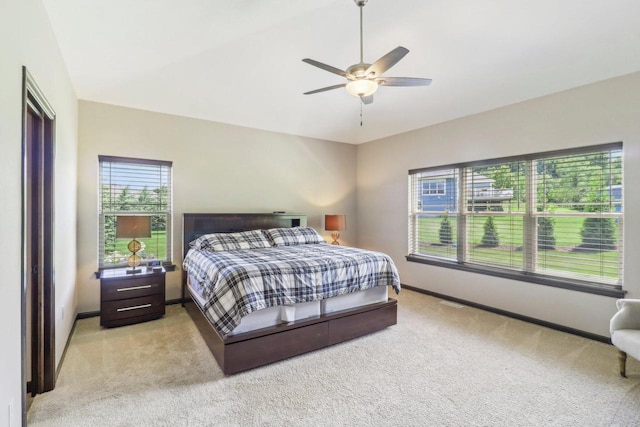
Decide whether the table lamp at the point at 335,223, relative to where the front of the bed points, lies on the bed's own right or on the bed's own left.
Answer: on the bed's own left

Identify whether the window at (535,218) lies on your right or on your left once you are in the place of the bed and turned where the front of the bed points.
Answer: on your left

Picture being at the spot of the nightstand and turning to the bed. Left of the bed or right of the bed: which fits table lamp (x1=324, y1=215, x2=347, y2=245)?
left

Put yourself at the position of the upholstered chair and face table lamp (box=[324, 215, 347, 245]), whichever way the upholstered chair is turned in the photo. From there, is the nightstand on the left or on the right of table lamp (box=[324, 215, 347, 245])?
left

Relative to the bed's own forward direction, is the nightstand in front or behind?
behind

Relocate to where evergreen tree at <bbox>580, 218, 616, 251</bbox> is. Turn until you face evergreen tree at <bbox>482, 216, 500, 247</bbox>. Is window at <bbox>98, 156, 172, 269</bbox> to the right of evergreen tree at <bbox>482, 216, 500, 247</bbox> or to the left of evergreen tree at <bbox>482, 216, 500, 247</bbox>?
left

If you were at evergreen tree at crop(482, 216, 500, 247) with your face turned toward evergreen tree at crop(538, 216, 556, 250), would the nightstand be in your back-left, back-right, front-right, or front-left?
back-right

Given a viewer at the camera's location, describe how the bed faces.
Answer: facing the viewer and to the right of the viewer

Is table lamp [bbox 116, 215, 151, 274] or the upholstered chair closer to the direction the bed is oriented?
the upholstered chair

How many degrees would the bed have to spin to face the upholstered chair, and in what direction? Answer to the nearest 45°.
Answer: approximately 45° to its left

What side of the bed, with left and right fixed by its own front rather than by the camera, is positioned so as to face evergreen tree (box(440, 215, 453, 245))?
left

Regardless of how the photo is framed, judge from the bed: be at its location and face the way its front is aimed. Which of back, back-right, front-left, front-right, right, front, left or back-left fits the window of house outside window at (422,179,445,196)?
left
